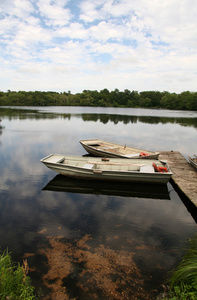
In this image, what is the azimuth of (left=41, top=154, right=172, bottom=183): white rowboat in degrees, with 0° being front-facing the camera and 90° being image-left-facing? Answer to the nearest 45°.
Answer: approximately 90°

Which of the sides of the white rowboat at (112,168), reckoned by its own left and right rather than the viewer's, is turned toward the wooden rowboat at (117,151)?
right

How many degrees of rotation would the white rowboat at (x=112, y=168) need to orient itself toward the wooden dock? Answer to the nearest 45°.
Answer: approximately 180°
